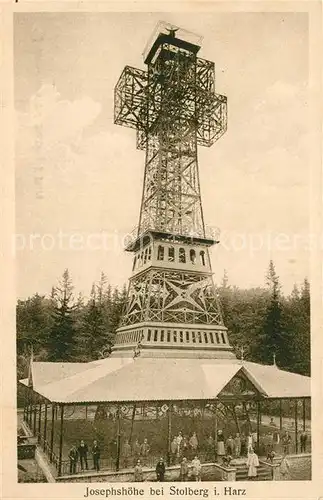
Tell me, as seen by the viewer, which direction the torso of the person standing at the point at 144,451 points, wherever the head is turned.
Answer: toward the camera

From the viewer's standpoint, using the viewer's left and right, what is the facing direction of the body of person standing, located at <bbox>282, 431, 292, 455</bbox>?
facing the viewer

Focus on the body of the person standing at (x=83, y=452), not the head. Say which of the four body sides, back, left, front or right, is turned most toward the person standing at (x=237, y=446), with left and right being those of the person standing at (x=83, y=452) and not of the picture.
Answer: left

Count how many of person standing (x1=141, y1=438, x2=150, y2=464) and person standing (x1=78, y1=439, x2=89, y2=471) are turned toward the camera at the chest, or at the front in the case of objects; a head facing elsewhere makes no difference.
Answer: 2

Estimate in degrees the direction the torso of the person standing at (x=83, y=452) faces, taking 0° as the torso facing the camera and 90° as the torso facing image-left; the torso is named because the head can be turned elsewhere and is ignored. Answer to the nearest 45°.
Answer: approximately 0°
